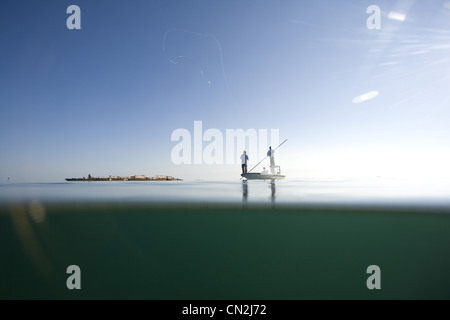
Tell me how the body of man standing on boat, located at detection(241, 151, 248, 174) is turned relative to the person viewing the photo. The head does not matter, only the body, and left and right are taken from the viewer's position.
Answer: facing the viewer and to the left of the viewer

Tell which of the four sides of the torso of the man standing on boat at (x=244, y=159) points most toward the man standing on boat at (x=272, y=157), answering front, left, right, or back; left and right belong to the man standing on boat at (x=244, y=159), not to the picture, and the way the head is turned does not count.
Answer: left
